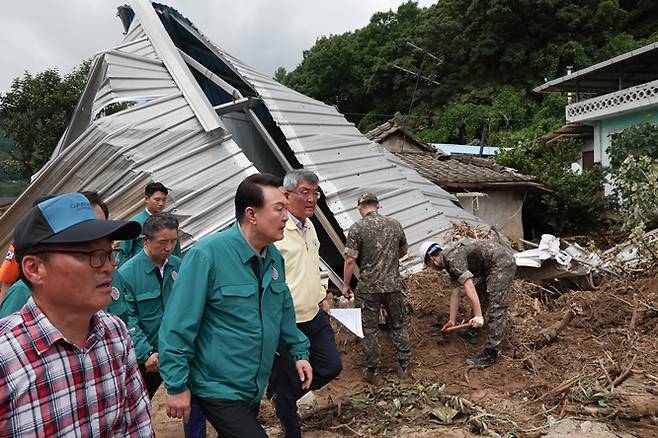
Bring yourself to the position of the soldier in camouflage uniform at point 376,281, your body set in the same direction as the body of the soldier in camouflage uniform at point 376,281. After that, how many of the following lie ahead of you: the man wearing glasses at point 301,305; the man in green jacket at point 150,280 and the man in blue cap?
0

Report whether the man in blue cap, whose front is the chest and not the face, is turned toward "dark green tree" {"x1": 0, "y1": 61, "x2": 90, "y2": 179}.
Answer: no

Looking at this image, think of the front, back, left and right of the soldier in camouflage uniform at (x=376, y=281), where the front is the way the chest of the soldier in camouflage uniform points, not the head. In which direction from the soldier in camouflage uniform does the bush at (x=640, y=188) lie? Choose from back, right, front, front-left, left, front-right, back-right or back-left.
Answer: front-right

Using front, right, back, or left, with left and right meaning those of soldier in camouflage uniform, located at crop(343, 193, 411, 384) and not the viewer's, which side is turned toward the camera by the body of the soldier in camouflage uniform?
back

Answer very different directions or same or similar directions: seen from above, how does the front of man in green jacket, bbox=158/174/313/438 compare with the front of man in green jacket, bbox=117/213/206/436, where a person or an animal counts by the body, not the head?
same or similar directions

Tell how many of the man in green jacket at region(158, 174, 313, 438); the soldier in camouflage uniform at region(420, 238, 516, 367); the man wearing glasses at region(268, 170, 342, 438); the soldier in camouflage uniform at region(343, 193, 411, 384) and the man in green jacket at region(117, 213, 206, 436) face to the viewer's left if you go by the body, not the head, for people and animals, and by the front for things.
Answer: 1

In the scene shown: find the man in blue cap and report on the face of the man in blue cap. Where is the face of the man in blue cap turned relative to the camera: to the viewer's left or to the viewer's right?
to the viewer's right

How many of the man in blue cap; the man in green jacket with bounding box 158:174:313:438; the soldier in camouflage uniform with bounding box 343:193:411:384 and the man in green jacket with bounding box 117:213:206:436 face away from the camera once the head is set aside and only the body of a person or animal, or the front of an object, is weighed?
1

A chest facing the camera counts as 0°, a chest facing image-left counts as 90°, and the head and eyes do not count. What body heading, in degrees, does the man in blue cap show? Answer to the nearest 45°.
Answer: approximately 315°

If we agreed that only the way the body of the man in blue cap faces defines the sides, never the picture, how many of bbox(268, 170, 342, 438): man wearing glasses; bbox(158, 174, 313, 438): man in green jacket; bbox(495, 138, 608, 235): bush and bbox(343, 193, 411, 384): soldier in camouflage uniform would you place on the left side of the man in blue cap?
4

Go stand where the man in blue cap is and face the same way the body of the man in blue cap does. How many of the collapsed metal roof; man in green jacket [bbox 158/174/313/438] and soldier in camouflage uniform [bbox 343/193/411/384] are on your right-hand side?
0

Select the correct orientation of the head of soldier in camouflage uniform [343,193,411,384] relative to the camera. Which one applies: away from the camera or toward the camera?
away from the camera

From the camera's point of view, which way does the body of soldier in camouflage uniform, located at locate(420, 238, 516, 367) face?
to the viewer's left

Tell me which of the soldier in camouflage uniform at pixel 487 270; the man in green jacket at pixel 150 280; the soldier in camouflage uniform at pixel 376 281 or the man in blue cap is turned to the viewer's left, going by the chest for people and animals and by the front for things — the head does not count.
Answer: the soldier in camouflage uniform at pixel 487 270
